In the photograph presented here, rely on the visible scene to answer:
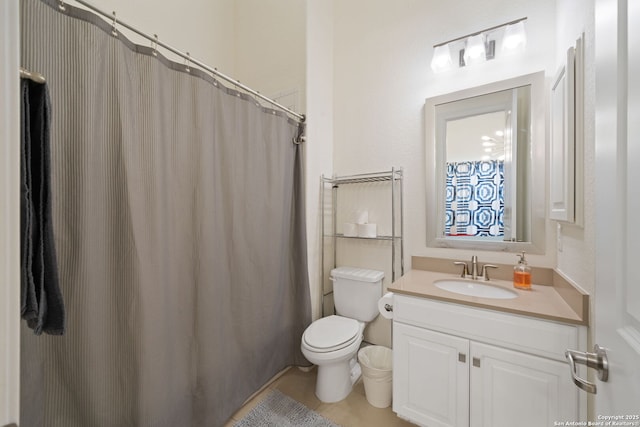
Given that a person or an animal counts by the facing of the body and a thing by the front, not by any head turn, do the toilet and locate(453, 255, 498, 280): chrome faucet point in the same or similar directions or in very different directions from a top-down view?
same or similar directions

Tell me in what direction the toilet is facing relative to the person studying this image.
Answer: facing the viewer and to the left of the viewer

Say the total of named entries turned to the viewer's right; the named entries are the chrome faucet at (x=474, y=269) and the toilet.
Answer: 0

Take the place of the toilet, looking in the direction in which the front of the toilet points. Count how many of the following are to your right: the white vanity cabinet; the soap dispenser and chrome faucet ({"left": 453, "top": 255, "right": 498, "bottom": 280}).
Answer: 0

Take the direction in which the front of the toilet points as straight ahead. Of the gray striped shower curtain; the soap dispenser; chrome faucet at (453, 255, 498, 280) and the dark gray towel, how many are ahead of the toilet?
2

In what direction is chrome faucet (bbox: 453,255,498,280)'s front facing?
toward the camera

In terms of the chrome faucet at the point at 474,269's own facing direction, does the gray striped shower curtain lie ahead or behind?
ahead

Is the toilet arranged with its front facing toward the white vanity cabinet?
no
